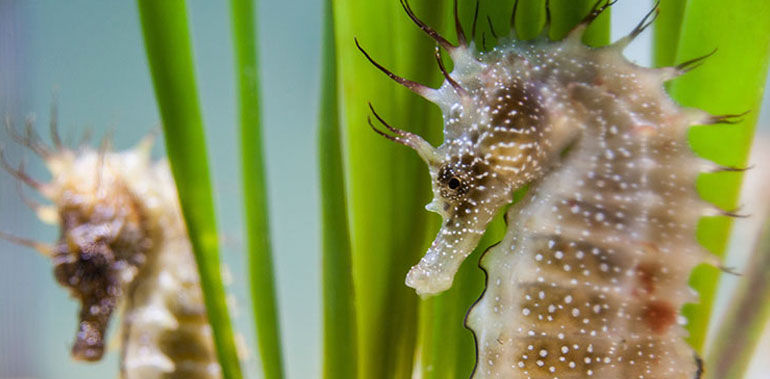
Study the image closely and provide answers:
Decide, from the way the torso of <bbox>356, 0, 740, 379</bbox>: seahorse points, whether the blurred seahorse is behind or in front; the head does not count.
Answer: in front

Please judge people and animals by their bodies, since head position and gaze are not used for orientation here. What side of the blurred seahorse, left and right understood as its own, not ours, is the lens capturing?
left

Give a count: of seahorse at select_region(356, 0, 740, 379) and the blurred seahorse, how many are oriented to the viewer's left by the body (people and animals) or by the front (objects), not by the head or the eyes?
2

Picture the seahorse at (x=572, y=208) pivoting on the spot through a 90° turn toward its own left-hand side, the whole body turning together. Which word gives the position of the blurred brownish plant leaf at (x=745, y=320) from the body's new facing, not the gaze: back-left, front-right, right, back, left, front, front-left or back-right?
back-left

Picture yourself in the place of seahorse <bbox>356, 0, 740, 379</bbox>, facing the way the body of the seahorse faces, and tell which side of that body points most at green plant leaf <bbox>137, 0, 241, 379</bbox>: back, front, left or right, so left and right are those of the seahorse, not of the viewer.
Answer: front

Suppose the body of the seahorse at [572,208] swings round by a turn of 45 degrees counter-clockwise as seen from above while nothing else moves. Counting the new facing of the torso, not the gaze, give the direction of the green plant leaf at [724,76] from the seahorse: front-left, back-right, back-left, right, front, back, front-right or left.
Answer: back

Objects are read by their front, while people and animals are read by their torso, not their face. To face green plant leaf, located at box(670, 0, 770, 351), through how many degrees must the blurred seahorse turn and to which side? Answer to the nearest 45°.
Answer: approximately 135° to its left

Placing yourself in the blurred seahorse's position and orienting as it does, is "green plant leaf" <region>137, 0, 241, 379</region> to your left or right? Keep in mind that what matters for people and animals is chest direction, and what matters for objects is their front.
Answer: on your left

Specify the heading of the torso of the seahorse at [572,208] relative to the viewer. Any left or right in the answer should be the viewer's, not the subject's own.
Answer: facing to the left of the viewer

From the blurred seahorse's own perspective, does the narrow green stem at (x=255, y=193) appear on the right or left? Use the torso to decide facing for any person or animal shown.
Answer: on its left
